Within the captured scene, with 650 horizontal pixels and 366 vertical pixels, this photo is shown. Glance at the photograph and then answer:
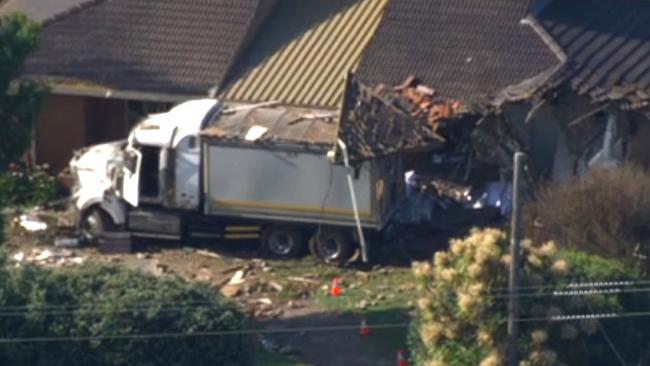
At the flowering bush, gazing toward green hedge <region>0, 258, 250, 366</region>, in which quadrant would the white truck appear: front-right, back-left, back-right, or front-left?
front-right

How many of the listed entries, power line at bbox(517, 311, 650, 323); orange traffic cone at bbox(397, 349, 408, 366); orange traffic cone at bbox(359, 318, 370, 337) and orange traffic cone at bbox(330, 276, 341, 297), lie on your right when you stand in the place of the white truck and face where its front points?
0

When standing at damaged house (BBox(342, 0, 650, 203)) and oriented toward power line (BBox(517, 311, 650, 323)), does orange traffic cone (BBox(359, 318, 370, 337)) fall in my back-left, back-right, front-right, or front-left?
front-right

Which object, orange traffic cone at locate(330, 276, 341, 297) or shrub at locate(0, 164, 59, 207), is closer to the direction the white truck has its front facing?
the shrub

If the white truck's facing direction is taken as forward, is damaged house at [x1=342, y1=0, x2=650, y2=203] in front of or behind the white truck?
behind

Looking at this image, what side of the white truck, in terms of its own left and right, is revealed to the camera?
left

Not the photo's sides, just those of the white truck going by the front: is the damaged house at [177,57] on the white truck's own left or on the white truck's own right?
on the white truck's own right

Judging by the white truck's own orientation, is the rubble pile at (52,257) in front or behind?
in front

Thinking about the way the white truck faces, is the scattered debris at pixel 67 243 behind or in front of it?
in front

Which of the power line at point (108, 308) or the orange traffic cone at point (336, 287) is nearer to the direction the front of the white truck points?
the power line

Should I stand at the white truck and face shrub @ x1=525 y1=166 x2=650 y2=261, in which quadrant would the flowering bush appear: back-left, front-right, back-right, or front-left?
front-right

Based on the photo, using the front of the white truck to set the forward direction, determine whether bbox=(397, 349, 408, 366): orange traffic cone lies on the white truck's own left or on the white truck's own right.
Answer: on the white truck's own left

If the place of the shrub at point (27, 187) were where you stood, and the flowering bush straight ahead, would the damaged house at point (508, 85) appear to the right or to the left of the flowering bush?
left

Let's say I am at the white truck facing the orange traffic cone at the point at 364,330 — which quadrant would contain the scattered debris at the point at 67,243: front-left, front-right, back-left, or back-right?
back-right
